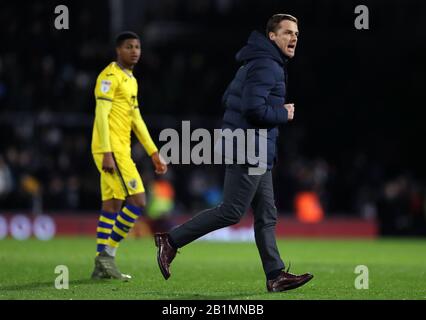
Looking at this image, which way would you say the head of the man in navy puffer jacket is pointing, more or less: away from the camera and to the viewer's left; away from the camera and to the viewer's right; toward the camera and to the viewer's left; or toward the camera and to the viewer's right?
toward the camera and to the viewer's right

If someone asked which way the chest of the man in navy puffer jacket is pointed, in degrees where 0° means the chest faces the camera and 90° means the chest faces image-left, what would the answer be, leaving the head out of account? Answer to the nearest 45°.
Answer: approximately 270°

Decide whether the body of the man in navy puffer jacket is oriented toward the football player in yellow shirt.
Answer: no

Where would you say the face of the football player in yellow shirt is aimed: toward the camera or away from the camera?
toward the camera
